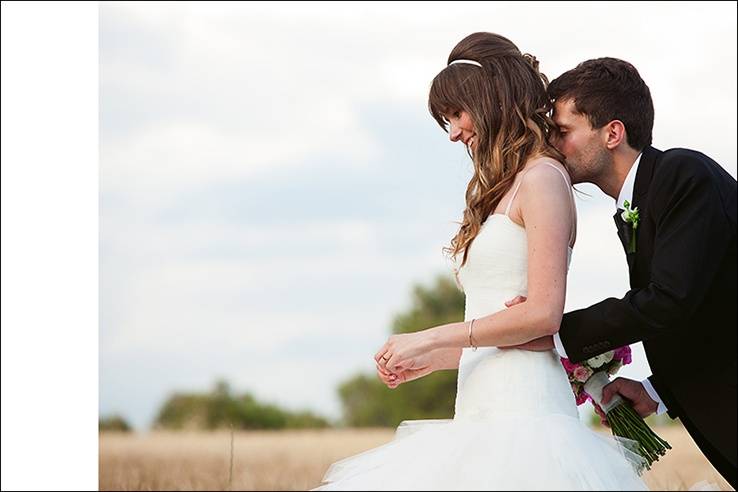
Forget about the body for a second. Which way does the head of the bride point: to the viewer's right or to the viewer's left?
to the viewer's left

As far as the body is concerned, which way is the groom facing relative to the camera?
to the viewer's left

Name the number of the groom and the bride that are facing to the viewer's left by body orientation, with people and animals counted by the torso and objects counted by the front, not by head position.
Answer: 2

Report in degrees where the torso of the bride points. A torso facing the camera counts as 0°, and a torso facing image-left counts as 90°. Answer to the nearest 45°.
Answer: approximately 90°

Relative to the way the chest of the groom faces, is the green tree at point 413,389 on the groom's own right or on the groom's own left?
on the groom's own right
